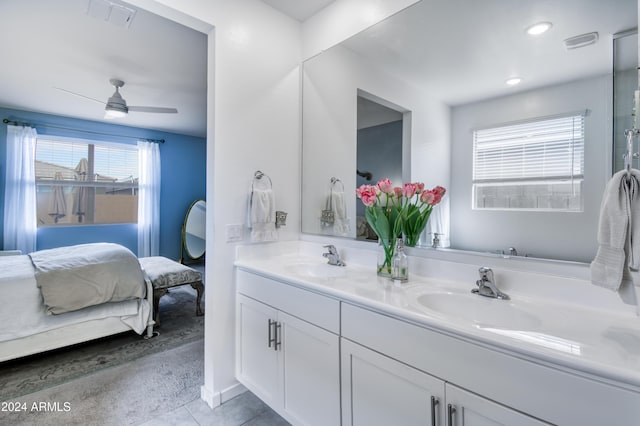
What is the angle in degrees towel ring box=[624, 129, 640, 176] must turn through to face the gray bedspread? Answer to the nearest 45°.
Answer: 0° — it already faces it

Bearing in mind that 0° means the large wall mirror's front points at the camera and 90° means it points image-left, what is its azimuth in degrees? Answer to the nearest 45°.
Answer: approximately 45°

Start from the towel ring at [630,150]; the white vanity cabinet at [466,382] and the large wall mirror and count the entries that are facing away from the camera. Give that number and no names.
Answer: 0

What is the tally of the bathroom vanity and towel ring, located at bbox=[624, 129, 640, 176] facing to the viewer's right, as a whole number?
0

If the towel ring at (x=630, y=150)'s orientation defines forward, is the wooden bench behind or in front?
in front

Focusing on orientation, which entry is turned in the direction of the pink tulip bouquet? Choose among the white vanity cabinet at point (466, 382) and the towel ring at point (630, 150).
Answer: the towel ring

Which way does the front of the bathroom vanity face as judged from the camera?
facing the viewer and to the left of the viewer

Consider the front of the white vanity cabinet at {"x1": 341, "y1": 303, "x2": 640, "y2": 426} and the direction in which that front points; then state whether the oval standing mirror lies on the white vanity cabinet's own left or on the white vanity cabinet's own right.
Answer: on the white vanity cabinet's own right

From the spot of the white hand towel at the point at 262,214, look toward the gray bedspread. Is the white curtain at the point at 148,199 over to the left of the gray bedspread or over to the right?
right

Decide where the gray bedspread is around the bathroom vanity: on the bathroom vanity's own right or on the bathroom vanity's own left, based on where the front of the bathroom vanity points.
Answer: on the bathroom vanity's own right

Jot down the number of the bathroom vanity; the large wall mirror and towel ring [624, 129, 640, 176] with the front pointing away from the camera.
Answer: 0
